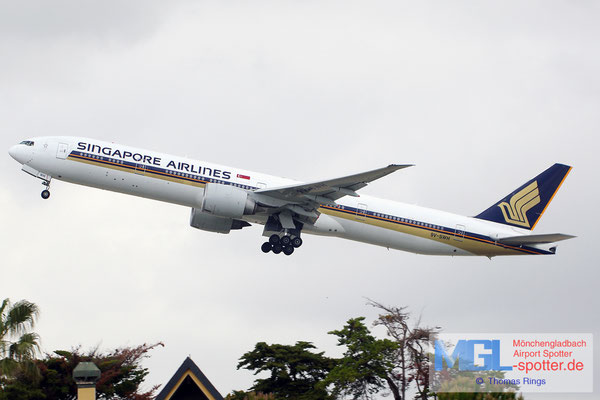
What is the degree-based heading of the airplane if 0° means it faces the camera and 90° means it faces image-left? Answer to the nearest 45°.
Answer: approximately 90°
